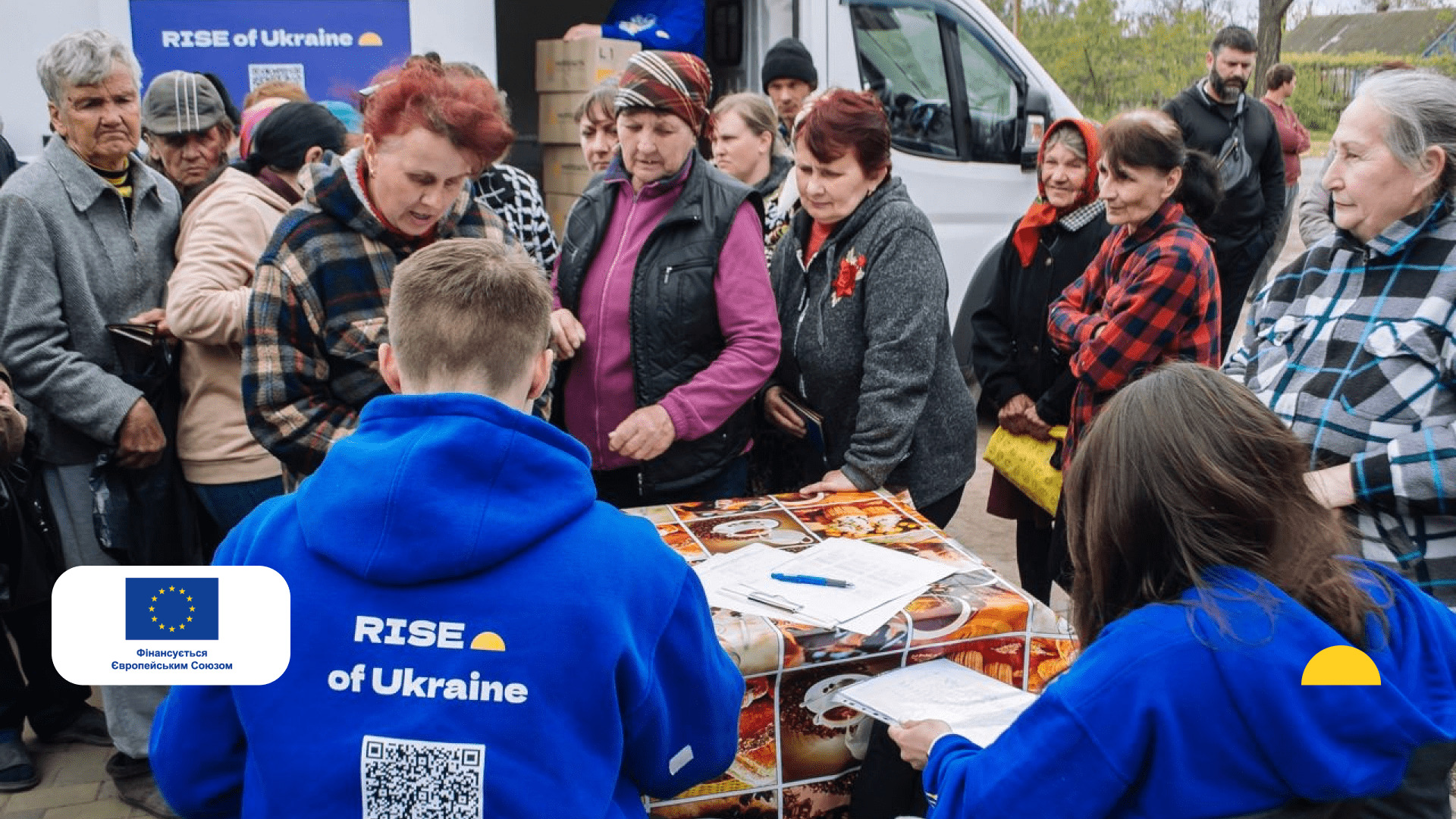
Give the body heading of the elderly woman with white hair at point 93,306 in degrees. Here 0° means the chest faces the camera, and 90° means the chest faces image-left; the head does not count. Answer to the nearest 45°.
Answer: approximately 315°

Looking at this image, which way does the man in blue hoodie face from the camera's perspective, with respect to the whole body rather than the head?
away from the camera

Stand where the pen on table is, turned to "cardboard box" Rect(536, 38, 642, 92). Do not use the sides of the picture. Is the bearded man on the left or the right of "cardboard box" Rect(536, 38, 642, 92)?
right

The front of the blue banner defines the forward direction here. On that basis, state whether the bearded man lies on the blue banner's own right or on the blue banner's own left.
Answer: on the blue banner's own left

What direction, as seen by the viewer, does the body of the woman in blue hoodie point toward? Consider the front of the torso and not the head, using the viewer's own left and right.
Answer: facing away from the viewer and to the left of the viewer

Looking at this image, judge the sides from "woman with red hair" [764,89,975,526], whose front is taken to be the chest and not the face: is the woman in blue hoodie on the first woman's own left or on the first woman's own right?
on the first woman's own left

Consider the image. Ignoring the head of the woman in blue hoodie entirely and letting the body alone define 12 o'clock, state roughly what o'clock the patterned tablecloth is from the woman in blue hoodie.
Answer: The patterned tablecloth is roughly at 12 o'clock from the woman in blue hoodie.

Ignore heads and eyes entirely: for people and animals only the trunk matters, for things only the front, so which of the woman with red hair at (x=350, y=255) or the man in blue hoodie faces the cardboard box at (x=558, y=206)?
the man in blue hoodie

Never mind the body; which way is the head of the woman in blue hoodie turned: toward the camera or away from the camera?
away from the camera

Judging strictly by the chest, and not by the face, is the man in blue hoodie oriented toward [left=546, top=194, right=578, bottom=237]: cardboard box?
yes

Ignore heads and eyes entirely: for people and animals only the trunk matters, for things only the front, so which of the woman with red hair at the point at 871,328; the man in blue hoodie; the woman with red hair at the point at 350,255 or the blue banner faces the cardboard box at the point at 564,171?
the man in blue hoodie
